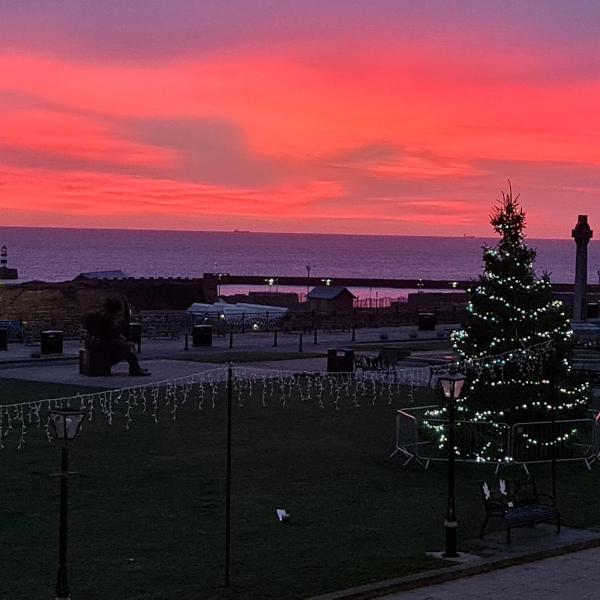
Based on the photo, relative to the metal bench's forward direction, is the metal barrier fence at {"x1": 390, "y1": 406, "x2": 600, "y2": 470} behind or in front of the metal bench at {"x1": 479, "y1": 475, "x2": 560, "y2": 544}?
behind

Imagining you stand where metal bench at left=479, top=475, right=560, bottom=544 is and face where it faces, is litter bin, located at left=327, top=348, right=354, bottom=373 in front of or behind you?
behind

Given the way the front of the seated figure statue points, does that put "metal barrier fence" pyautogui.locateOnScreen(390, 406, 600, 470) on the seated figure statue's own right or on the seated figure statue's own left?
on the seated figure statue's own right

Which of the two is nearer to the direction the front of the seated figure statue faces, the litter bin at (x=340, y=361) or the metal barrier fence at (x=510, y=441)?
the litter bin

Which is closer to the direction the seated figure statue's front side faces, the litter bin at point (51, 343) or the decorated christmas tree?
the decorated christmas tree

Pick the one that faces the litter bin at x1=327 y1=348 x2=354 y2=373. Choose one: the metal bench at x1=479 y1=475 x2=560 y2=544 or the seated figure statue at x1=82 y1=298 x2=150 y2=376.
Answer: the seated figure statue

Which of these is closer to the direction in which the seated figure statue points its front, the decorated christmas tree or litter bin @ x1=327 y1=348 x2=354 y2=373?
the litter bin

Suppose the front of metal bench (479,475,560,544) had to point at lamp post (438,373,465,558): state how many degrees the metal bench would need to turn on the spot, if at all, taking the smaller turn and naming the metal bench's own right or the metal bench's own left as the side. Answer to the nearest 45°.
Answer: approximately 90° to the metal bench's own right

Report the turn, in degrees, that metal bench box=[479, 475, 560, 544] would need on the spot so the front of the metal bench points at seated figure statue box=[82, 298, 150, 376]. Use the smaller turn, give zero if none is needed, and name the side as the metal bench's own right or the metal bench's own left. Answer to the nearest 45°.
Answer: approximately 180°

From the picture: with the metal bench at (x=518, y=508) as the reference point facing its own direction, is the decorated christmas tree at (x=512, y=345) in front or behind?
behind

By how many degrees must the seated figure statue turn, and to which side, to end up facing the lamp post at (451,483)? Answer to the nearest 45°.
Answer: approximately 90° to its right

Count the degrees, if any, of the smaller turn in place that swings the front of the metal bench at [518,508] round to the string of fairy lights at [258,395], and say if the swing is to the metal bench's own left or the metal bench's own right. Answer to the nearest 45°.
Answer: approximately 180°

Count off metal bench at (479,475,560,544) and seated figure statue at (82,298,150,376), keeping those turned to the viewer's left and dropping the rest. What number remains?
0

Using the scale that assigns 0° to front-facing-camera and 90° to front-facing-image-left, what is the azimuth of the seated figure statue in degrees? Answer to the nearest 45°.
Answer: approximately 270°
